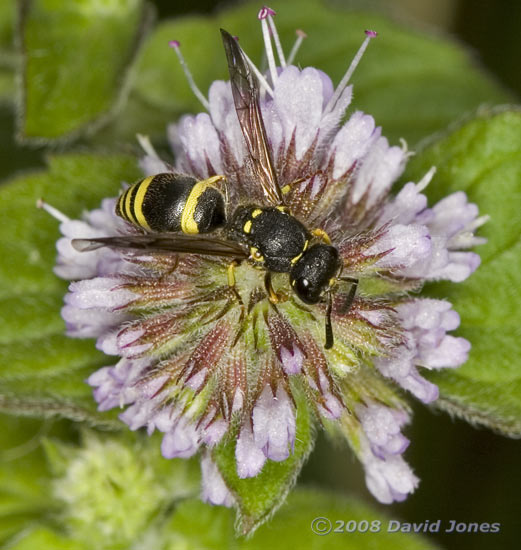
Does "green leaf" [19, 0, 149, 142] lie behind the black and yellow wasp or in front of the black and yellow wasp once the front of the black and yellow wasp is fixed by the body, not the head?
behind

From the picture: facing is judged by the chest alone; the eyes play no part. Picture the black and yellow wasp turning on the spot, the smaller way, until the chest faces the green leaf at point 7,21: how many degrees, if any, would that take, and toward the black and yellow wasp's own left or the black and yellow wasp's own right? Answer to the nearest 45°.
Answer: approximately 180°

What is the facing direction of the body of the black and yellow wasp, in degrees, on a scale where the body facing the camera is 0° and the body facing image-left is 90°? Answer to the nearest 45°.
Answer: approximately 315°

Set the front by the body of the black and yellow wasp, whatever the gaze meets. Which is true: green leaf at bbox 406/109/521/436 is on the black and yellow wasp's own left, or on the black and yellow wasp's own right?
on the black and yellow wasp's own left

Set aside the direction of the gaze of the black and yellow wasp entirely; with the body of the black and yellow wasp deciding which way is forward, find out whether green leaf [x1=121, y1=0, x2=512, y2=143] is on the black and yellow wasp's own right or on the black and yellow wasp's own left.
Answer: on the black and yellow wasp's own left
